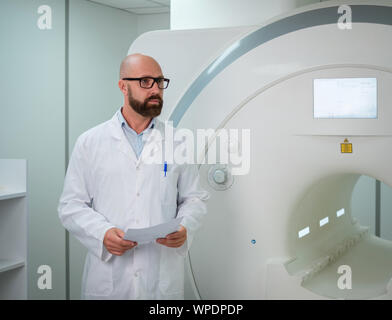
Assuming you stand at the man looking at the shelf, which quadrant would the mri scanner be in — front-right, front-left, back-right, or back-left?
back-right

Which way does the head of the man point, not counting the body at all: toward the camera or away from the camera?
toward the camera

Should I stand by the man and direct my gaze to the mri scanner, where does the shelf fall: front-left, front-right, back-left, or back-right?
back-left

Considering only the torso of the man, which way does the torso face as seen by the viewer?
toward the camera

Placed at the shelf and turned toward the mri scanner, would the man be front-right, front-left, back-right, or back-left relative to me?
front-right

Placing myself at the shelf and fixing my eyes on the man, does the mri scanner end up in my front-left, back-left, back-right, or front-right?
front-left

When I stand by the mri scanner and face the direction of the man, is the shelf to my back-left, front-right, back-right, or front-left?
front-right
